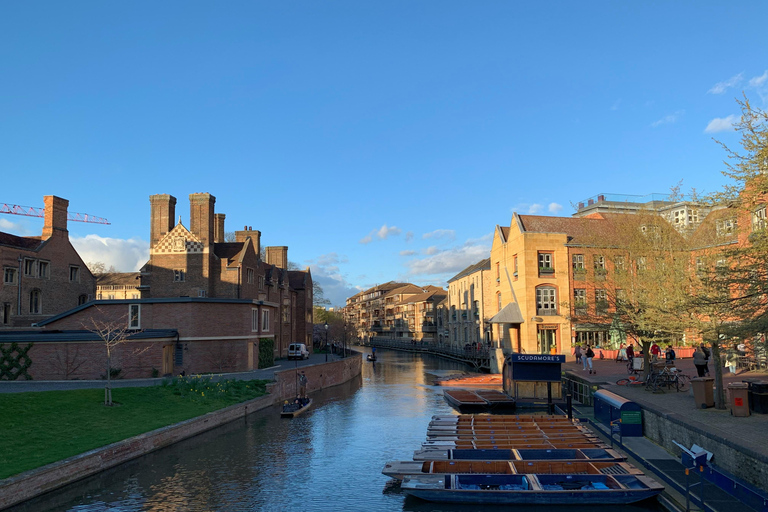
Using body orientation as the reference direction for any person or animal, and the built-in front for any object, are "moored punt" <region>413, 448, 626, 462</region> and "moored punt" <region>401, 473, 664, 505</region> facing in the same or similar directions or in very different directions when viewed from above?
same or similar directions

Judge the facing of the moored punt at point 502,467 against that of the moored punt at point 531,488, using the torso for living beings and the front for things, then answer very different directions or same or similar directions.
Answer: same or similar directions

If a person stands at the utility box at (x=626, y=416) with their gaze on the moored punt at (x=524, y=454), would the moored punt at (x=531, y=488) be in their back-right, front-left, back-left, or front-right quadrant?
front-left
